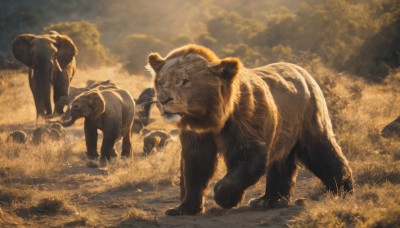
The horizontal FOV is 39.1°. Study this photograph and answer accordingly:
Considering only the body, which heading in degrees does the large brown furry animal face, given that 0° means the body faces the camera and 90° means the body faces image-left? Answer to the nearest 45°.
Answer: approximately 45°

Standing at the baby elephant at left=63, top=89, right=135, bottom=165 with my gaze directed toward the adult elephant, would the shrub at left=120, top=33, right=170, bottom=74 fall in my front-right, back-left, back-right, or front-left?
front-right

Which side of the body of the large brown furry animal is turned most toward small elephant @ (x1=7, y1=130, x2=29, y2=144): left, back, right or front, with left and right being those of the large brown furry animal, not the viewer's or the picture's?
right

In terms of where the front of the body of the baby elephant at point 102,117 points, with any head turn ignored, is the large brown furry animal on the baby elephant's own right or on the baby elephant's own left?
on the baby elephant's own left

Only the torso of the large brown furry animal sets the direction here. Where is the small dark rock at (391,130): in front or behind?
behind

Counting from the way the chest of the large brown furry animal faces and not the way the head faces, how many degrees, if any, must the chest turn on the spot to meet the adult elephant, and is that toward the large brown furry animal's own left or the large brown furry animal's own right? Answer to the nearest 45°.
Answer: approximately 90° to the large brown furry animal's own right

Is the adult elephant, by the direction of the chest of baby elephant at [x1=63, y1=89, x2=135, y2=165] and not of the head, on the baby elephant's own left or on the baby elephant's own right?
on the baby elephant's own right

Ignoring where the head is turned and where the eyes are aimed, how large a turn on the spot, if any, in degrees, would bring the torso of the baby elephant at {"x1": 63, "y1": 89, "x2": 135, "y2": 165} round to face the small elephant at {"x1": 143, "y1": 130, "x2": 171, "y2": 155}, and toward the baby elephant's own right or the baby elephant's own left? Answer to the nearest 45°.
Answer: approximately 180°

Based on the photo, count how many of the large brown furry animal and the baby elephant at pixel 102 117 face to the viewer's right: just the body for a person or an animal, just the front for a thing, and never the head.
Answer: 0

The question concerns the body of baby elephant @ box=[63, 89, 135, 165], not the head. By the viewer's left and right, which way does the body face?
facing the viewer and to the left of the viewer
